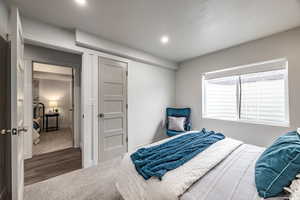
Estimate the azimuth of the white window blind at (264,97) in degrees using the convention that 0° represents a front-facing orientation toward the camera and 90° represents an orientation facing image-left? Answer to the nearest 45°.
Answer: approximately 45°

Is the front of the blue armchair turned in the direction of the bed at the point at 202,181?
yes

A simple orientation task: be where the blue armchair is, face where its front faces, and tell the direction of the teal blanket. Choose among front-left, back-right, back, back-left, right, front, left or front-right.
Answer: front

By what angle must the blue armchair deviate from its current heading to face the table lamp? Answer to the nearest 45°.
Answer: approximately 90° to its right

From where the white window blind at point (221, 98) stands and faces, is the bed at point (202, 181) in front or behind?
in front

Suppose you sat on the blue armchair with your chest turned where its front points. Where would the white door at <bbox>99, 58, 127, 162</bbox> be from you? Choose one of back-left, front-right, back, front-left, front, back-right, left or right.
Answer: front-right

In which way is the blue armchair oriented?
toward the camera

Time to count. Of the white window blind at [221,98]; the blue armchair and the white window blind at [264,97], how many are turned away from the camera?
0

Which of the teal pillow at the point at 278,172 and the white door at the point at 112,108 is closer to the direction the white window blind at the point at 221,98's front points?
the white door

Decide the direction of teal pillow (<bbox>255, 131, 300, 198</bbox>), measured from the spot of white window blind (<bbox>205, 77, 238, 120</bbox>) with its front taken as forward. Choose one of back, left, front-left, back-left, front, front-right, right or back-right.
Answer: front-left

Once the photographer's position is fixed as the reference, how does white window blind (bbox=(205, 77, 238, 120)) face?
facing the viewer and to the left of the viewer

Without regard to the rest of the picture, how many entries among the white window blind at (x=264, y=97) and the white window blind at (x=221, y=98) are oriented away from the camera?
0

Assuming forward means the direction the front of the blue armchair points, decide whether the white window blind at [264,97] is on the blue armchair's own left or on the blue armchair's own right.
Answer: on the blue armchair's own left

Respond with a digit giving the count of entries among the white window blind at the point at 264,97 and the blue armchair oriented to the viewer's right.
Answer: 0
